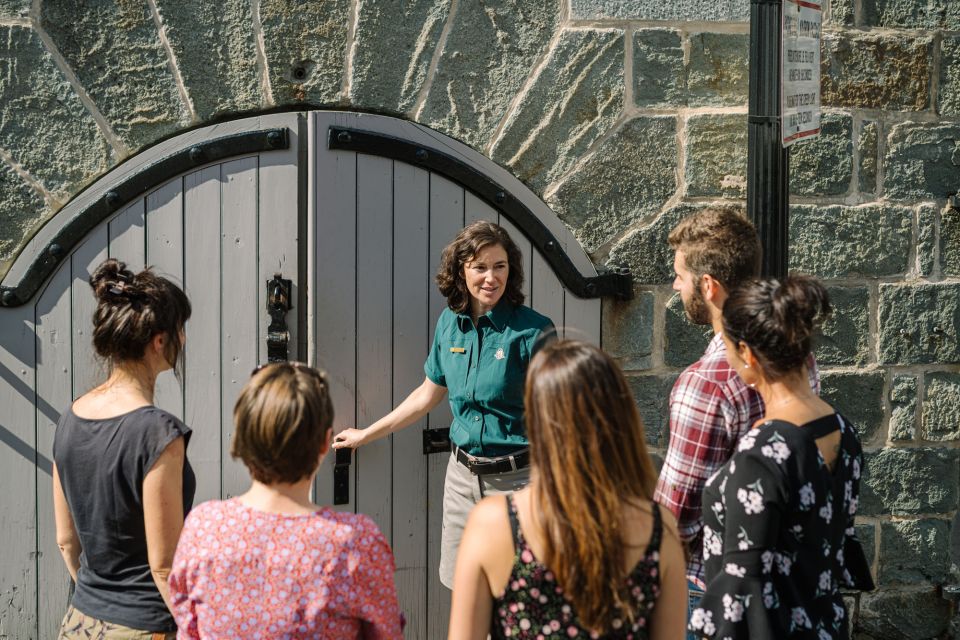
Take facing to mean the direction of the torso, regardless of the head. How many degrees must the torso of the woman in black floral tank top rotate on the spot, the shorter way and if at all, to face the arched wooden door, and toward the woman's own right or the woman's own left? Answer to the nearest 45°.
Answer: approximately 45° to the woman's own left

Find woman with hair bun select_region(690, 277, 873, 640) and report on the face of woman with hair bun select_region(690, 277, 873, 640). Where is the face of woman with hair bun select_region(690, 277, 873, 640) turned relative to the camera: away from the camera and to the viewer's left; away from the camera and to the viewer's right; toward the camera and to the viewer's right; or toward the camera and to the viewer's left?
away from the camera and to the viewer's left

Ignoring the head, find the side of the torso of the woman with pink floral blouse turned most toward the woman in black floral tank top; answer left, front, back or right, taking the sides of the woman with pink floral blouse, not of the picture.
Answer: right

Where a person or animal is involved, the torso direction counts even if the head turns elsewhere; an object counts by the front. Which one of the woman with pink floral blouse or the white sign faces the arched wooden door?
the woman with pink floral blouse

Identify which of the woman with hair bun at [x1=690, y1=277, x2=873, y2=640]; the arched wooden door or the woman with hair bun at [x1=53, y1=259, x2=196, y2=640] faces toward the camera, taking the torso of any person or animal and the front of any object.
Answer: the arched wooden door

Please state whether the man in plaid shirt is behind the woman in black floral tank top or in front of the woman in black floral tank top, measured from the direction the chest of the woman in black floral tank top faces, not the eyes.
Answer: in front

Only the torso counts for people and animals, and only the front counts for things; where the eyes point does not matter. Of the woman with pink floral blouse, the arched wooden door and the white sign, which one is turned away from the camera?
the woman with pink floral blouse

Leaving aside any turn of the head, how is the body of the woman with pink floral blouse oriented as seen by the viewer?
away from the camera

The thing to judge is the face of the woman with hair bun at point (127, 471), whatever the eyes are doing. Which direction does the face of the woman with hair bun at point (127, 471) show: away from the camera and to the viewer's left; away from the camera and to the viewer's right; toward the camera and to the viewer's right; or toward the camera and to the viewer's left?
away from the camera and to the viewer's right

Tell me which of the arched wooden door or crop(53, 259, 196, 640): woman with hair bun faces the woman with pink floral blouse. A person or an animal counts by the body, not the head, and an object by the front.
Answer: the arched wooden door

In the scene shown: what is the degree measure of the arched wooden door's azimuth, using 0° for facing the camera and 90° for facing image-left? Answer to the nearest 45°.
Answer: approximately 0°

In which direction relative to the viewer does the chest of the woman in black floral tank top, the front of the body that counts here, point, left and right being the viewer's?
facing away from the viewer

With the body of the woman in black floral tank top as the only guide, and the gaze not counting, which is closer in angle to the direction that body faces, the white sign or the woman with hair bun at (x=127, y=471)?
the white sign

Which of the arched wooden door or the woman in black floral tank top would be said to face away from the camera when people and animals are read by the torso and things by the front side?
the woman in black floral tank top

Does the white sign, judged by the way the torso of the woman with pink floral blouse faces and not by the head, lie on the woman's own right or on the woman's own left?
on the woman's own right
